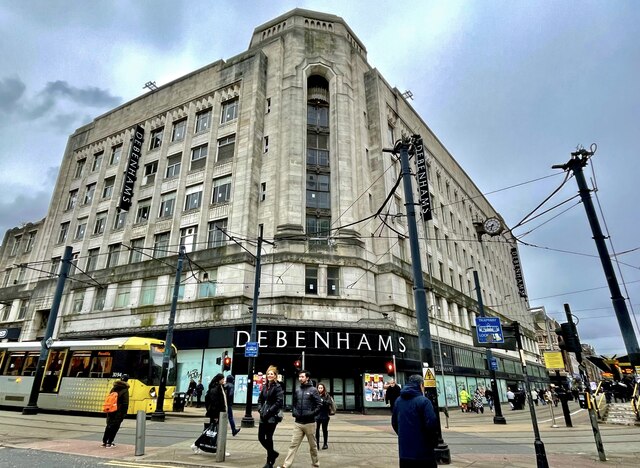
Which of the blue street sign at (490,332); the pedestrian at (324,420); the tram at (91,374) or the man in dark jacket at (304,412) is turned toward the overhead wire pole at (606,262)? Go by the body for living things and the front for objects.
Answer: the tram

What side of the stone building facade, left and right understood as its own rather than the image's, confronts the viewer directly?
front

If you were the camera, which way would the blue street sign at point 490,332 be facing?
facing the viewer

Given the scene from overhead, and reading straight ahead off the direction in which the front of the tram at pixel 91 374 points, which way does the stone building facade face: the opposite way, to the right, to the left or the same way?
to the right

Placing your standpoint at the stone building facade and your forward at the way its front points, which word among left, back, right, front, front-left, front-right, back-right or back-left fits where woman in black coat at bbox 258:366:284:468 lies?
front

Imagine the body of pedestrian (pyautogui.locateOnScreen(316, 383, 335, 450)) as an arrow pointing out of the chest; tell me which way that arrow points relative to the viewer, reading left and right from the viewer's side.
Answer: facing the viewer and to the left of the viewer

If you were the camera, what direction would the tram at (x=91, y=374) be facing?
facing the viewer and to the right of the viewer

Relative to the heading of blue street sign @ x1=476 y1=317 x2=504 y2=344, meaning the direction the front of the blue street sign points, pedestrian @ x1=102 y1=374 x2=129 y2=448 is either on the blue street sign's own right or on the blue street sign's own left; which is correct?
on the blue street sign's own right

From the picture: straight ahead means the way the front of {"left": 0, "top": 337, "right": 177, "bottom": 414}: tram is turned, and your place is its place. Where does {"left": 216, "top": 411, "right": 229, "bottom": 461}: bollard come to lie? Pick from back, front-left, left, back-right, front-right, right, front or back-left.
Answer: front-right

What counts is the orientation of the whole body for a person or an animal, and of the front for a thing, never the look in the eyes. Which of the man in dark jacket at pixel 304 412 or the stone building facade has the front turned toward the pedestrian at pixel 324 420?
the stone building facade

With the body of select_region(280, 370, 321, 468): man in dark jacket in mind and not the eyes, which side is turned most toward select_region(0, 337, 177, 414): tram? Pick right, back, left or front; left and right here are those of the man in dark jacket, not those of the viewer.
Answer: right

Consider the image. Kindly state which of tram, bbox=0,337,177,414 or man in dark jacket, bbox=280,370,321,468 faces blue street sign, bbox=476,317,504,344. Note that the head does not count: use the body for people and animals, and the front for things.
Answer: the tram

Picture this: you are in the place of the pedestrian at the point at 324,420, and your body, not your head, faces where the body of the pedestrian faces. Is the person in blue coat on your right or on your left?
on your left
